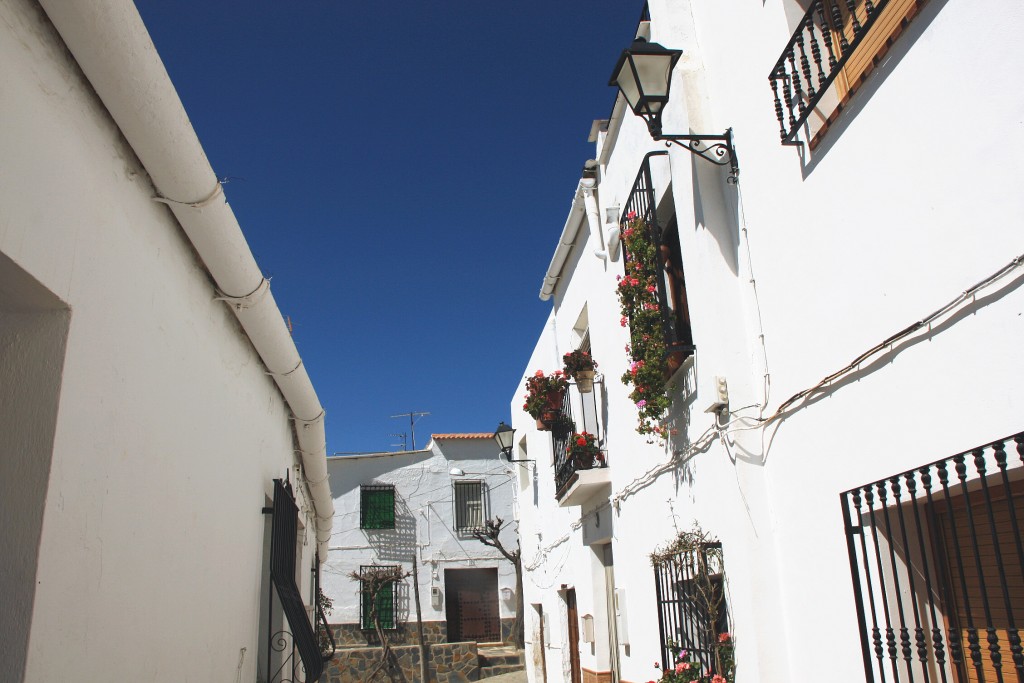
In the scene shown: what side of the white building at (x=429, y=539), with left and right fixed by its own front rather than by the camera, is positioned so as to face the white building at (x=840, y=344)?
front

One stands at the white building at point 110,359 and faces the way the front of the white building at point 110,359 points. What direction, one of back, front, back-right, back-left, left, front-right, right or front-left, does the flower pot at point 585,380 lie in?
front-left

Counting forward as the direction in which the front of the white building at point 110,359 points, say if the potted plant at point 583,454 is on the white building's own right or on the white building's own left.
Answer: on the white building's own left

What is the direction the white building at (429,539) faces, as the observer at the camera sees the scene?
facing the viewer

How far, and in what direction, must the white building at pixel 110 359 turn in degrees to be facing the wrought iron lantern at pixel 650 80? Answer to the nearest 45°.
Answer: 0° — it already faces it

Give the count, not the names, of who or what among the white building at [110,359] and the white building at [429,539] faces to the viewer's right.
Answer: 1

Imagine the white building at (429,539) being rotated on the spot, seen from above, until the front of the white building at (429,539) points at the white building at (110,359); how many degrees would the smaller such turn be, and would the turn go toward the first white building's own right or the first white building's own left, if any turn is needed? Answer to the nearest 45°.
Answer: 0° — it already faces it

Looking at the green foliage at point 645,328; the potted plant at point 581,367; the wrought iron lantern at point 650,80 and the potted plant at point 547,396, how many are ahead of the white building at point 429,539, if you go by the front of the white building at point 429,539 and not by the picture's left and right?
4

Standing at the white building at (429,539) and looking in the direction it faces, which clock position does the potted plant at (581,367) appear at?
The potted plant is roughly at 12 o'clock from the white building.

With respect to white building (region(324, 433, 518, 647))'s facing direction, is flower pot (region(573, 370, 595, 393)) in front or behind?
in front

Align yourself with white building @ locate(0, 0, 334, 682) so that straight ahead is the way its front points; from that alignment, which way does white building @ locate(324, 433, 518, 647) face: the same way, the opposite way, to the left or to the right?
to the right

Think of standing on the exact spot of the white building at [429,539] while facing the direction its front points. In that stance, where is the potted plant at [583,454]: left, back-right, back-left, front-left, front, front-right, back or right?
front

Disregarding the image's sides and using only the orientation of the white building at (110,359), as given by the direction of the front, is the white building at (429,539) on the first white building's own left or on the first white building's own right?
on the first white building's own left

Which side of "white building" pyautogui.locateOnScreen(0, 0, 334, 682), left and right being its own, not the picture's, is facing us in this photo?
right

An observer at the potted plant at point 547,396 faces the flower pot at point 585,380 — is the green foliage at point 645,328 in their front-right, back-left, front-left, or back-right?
front-right
